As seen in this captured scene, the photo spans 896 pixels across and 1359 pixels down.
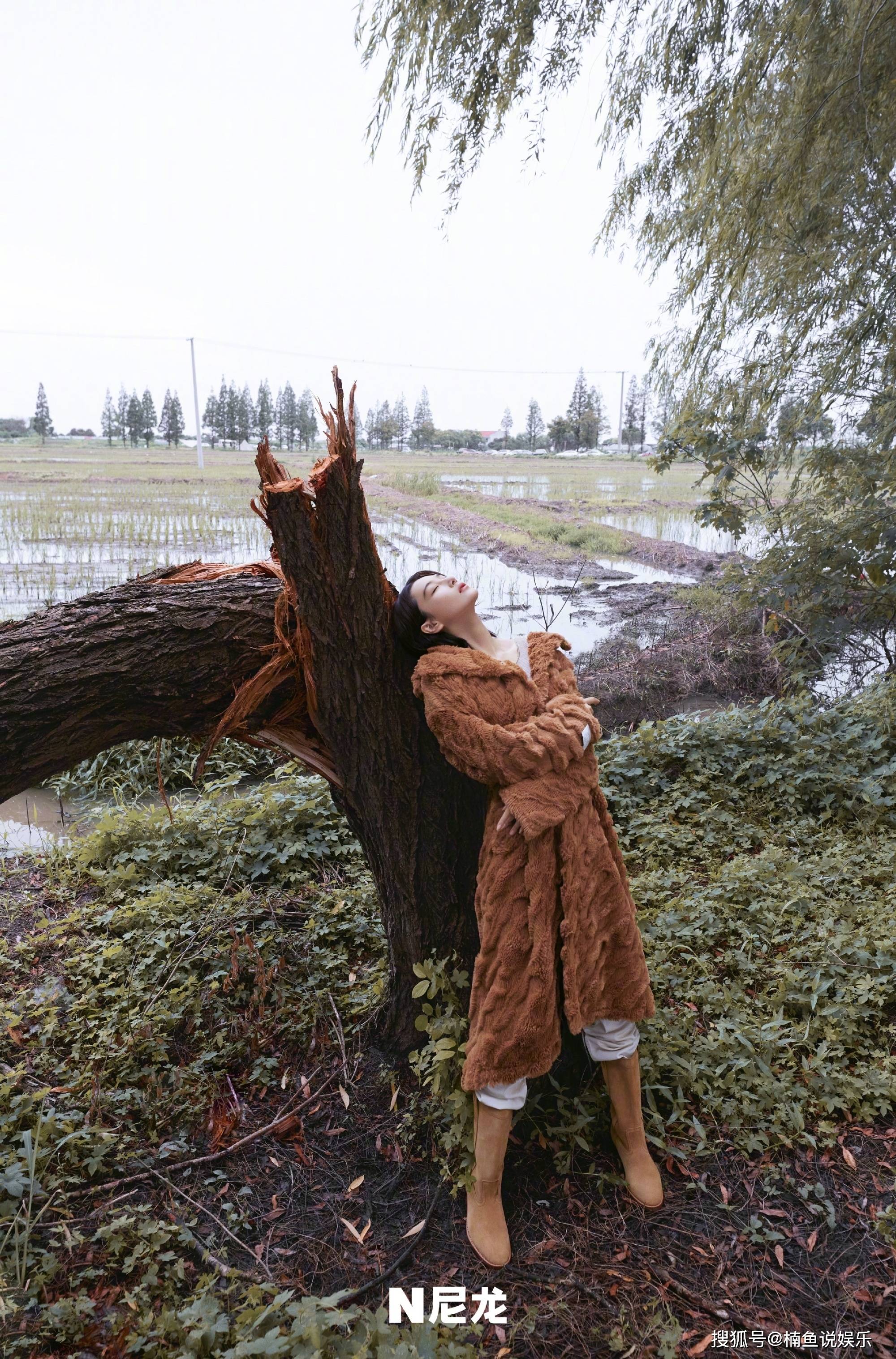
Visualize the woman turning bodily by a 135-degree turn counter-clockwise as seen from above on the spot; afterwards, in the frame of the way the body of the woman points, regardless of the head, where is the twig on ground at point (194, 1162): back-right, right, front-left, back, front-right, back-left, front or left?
left

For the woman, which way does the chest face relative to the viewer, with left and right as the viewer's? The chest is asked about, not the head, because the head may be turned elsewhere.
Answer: facing the viewer and to the right of the viewer

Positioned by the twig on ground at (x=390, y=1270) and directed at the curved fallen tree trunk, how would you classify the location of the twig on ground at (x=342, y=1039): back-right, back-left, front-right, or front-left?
front-right

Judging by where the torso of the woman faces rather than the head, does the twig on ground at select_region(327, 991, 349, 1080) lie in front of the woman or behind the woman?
behind

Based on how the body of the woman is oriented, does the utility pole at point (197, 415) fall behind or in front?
behind
